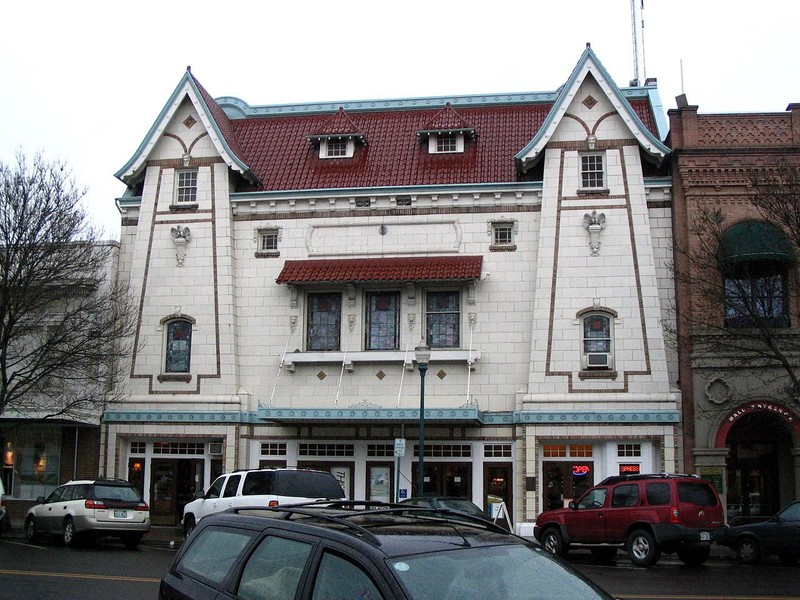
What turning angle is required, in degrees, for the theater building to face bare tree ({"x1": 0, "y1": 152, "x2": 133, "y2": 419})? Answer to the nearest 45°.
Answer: approximately 90° to its right

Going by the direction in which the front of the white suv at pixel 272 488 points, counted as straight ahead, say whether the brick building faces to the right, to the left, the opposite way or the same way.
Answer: to the left

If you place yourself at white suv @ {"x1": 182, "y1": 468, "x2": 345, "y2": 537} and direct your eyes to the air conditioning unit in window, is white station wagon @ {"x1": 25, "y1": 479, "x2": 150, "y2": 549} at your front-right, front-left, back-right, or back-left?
back-left

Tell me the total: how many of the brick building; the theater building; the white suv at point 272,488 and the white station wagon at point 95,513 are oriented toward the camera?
2

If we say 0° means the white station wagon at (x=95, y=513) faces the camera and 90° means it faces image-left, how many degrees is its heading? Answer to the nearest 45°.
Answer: approximately 135°

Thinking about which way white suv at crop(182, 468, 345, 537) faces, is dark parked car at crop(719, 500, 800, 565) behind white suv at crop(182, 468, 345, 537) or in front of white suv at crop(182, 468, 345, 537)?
behind

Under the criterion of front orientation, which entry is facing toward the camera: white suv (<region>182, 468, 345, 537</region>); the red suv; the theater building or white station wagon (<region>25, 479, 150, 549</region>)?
the theater building

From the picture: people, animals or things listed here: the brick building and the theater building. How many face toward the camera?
2

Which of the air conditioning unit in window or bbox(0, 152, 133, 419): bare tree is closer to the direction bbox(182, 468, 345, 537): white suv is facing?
the bare tree

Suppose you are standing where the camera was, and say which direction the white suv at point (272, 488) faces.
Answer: facing away from the viewer and to the left of the viewer

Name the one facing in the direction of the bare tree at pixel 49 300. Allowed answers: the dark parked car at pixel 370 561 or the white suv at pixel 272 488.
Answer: the white suv
